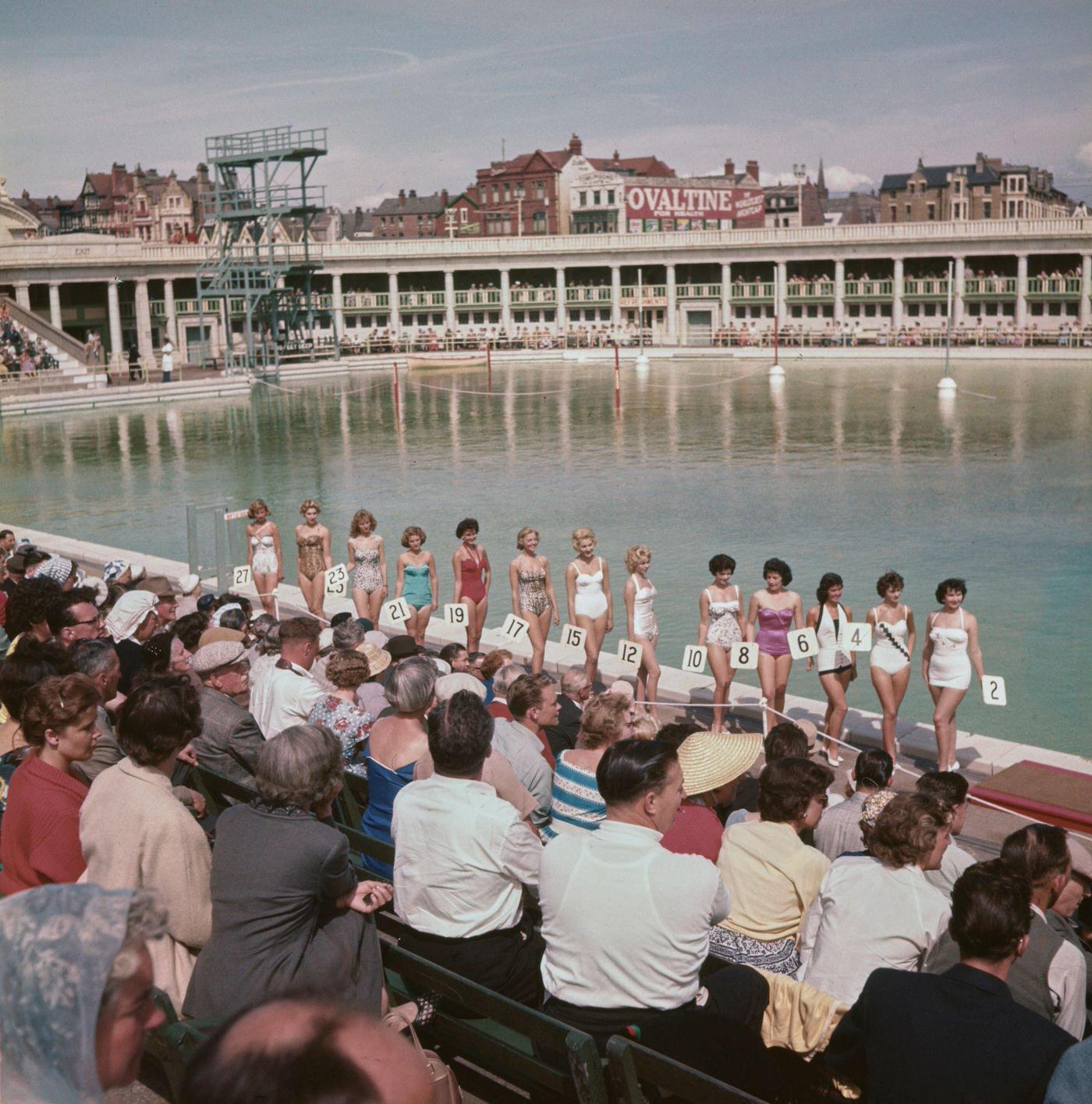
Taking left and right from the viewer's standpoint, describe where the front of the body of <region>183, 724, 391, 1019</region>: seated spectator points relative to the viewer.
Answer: facing away from the viewer and to the right of the viewer

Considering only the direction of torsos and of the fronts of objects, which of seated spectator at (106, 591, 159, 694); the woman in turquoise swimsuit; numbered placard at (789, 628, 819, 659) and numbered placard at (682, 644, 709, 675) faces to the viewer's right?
the seated spectator

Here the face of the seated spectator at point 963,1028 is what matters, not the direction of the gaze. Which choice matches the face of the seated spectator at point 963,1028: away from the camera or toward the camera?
away from the camera

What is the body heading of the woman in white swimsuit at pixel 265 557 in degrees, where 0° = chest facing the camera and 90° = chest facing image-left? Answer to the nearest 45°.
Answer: approximately 0°

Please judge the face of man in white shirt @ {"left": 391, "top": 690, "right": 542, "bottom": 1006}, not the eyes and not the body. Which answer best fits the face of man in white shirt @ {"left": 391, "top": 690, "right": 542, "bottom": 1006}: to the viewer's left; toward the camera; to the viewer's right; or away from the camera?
away from the camera

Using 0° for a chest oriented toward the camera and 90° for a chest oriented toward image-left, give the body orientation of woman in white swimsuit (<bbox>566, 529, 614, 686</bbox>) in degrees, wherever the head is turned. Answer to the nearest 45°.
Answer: approximately 0°

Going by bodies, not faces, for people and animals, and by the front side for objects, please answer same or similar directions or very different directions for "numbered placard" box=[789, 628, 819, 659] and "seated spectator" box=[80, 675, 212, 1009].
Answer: very different directions
